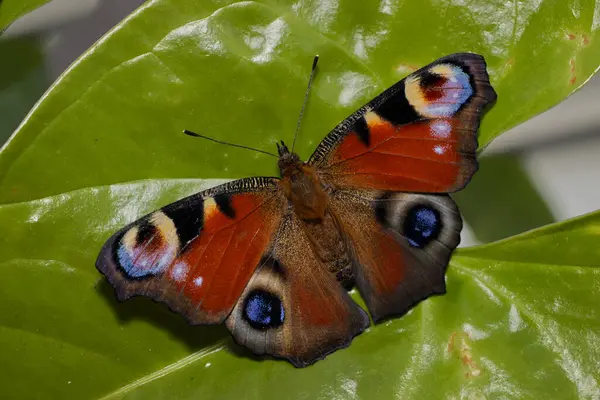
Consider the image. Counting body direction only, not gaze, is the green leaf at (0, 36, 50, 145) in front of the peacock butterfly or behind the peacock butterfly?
in front

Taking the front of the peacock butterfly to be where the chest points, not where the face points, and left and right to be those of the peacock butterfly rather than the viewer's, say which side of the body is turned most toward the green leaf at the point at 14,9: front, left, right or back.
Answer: front

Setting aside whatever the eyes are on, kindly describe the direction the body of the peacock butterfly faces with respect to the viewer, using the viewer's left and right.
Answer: facing away from the viewer and to the left of the viewer
